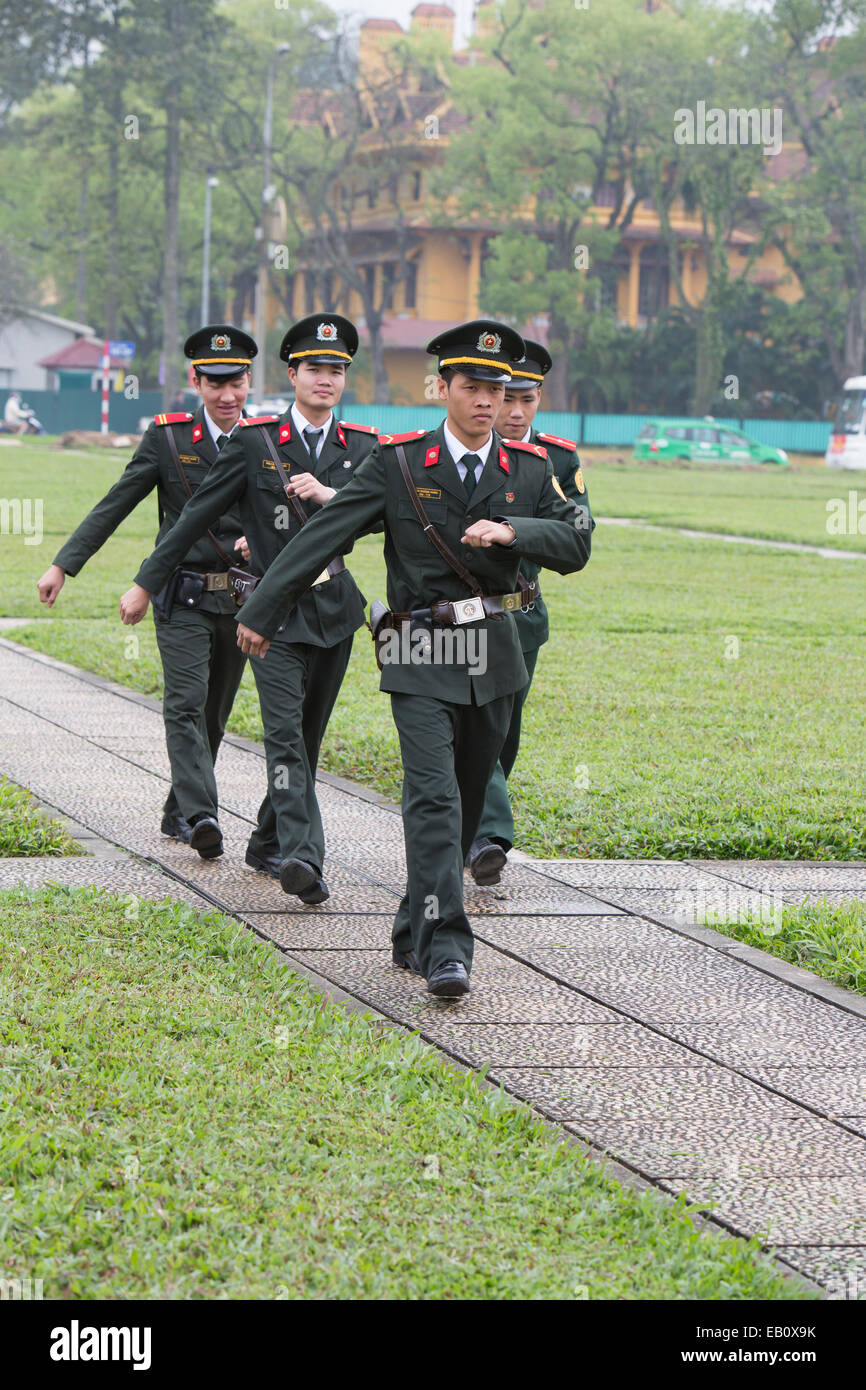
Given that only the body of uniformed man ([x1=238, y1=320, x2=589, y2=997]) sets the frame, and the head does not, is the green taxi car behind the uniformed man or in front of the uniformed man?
behind

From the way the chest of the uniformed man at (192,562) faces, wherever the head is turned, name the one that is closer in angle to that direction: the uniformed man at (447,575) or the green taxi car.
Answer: the uniformed man

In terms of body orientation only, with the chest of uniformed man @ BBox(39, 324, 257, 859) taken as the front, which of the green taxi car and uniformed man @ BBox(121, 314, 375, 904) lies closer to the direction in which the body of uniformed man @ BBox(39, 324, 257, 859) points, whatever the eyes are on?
the uniformed man

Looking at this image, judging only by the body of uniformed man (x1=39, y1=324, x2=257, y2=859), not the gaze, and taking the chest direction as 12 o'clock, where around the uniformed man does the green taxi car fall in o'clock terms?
The green taxi car is roughly at 8 o'clock from the uniformed man.

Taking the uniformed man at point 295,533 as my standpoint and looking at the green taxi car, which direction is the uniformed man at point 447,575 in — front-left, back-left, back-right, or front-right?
back-right

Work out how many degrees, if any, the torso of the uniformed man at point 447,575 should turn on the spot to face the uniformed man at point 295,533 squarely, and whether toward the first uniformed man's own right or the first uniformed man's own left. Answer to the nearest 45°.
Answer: approximately 135° to the first uniformed man's own right

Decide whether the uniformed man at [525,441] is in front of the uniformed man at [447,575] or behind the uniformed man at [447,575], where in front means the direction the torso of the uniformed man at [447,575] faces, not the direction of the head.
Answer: behind

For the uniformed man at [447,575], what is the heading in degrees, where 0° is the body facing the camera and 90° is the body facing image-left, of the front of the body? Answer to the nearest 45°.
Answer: approximately 0°

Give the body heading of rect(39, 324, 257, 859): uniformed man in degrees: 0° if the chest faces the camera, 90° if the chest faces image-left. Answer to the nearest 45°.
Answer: approximately 315°
